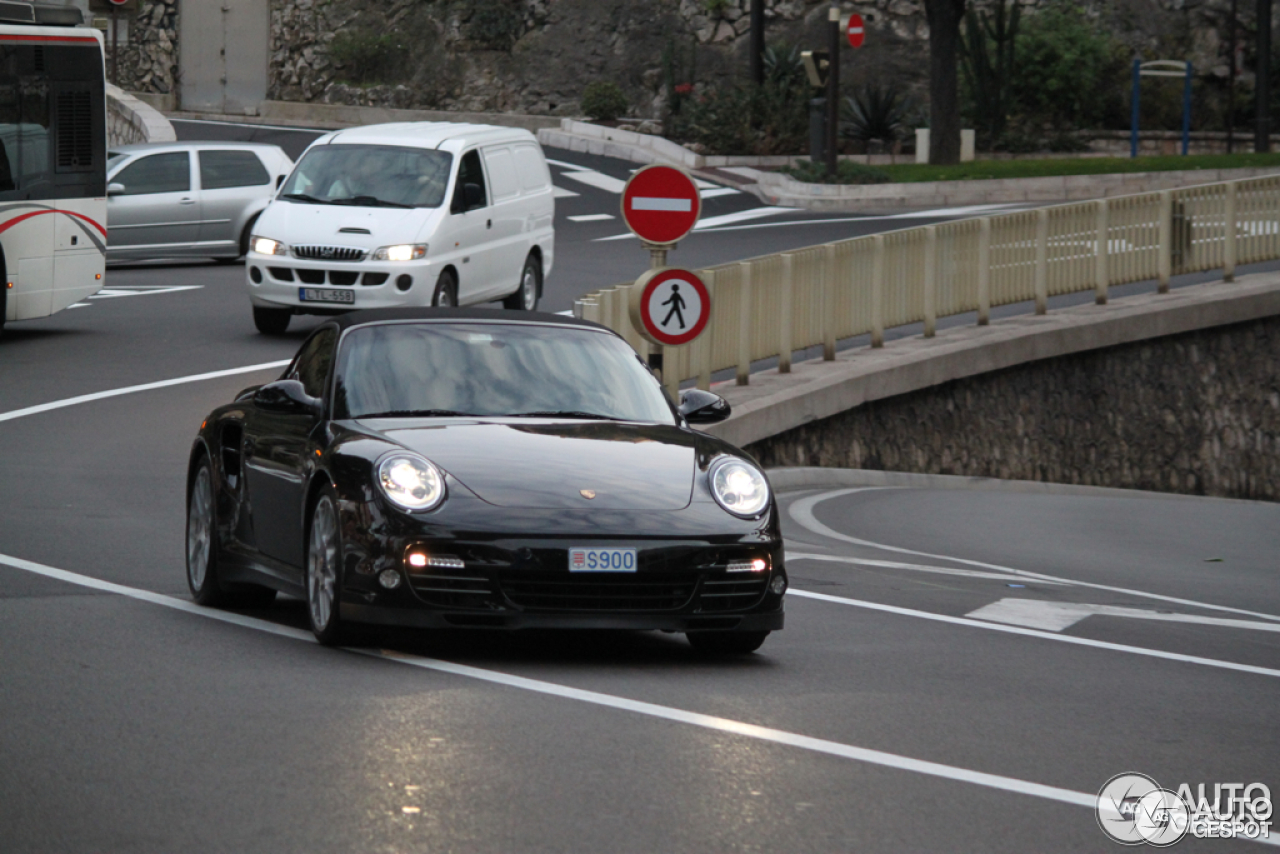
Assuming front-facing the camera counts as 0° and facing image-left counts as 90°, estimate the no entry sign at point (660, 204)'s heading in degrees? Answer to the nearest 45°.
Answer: approximately 0°

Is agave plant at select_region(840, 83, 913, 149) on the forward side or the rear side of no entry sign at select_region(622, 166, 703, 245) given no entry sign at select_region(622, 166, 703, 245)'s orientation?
on the rear side

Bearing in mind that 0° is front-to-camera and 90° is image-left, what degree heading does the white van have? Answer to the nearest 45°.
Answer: approximately 45°

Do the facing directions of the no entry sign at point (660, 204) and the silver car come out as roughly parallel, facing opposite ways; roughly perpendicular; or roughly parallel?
roughly perpendicular

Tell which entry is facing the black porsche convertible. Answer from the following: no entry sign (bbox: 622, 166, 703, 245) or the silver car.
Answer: the no entry sign

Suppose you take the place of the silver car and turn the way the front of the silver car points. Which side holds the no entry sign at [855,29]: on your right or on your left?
on your right

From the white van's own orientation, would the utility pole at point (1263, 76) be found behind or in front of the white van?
behind

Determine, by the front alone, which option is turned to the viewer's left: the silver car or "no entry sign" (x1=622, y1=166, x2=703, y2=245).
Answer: the silver car
